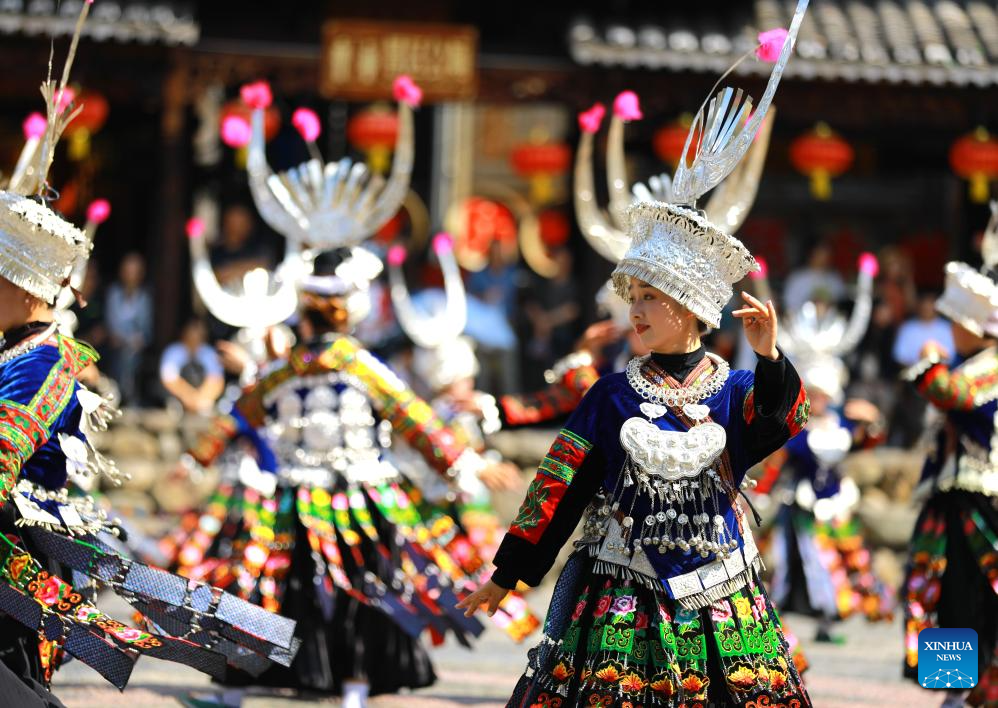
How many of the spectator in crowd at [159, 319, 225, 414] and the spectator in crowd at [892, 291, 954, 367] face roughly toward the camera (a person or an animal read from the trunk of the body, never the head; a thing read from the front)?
2

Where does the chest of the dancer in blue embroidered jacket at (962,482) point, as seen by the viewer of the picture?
to the viewer's left

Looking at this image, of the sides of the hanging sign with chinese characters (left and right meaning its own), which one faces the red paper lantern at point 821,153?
left

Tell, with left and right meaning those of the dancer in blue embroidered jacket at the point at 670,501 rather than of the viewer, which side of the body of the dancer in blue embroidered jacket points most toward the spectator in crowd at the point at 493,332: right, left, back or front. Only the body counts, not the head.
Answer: back

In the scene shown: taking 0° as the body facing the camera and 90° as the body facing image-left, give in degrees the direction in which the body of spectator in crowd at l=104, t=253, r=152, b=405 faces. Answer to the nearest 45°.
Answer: approximately 0°
